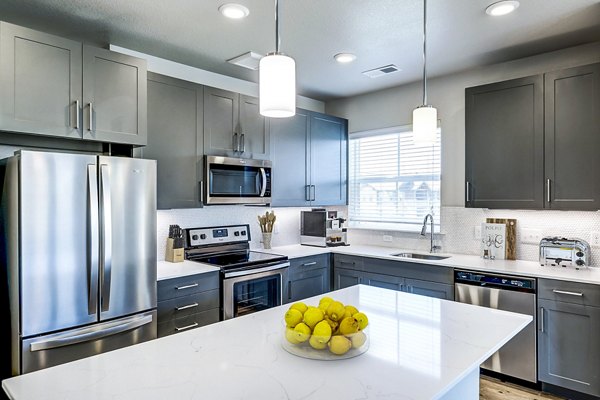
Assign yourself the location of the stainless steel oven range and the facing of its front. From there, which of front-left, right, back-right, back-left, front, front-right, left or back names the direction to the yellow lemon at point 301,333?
front-right

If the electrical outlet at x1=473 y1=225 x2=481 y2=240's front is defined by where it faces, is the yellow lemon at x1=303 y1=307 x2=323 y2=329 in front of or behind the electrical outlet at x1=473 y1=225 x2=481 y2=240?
in front

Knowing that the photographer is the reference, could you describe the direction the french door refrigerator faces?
facing the viewer and to the right of the viewer

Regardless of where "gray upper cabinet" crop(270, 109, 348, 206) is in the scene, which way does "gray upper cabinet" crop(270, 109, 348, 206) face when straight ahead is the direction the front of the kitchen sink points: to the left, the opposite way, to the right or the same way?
to the left

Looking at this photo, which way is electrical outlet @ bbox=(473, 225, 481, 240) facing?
toward the camera

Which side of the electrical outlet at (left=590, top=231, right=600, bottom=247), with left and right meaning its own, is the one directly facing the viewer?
front

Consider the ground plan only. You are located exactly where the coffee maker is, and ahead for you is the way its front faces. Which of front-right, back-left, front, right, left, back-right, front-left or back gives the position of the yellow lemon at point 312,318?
front-right

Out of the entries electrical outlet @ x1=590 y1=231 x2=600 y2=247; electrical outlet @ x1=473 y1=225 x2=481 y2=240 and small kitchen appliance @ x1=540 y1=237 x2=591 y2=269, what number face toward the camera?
3
